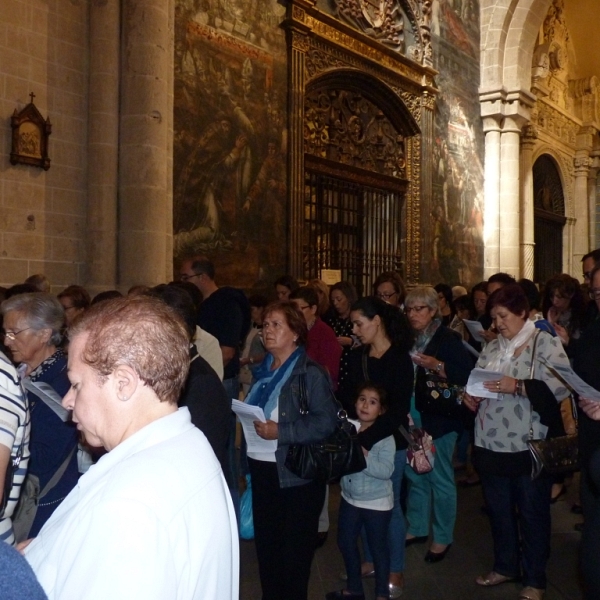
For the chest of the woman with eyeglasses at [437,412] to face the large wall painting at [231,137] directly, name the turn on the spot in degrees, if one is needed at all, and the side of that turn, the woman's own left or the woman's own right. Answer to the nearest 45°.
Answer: approximately 90° to the woman's own right

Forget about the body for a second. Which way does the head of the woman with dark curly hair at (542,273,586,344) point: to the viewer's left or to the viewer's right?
to the viewer's left

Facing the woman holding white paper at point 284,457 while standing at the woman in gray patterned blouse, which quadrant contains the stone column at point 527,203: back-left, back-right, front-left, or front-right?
back-right

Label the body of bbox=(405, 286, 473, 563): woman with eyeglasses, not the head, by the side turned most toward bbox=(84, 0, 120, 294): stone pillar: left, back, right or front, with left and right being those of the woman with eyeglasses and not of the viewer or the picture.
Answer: right

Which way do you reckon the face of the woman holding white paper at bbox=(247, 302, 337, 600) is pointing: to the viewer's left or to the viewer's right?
to the viewer's left

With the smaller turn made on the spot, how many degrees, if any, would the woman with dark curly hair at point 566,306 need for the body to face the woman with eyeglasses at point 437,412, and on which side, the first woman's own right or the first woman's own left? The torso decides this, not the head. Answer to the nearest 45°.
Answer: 0° — they already face them
